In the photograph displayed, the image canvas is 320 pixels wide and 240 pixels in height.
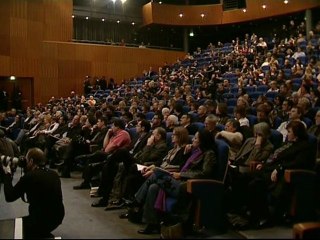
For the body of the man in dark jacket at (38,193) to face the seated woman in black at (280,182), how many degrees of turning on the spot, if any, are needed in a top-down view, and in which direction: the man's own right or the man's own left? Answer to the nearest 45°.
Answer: approximately 135° to the man's own right

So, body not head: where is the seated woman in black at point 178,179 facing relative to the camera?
to the viewer's left

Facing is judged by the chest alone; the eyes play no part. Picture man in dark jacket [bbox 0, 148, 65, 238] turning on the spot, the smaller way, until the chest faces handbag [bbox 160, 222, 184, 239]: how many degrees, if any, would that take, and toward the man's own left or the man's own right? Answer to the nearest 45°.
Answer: approximately 135° to the man's own right

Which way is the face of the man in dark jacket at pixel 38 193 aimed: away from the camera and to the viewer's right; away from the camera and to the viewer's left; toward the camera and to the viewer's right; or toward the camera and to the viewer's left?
away from the camera and to the viewer's left

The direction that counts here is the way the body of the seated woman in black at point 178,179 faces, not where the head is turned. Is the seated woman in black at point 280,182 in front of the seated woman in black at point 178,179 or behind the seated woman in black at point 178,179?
behind

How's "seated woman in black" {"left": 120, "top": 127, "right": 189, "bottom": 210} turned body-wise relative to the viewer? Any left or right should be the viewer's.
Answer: facing to the left of the viewer

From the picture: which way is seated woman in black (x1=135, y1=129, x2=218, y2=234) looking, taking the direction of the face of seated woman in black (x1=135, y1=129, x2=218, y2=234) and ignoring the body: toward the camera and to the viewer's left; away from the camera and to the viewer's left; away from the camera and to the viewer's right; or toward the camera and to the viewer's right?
toward the camera and to the viewer's left

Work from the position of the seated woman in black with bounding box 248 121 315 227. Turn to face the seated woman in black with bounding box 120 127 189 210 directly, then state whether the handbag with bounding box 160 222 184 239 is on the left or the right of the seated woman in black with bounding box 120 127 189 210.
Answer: left

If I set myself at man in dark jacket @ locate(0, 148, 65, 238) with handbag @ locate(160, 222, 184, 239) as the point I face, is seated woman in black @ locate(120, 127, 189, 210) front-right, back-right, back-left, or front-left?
front-left

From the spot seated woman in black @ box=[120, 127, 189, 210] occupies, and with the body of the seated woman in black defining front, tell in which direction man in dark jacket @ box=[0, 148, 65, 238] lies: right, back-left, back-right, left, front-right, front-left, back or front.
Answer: front-left

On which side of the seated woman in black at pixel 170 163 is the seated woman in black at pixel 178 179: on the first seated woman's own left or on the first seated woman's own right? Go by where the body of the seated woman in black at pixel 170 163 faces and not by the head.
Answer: on the first seated woman's own left

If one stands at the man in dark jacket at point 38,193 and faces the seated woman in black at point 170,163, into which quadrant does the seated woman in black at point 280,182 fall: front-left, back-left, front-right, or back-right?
front-right

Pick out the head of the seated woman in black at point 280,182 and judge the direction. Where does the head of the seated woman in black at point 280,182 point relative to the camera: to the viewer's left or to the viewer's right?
to the viewer's left

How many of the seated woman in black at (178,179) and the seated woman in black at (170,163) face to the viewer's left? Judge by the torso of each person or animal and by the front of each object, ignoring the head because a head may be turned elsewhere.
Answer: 2
